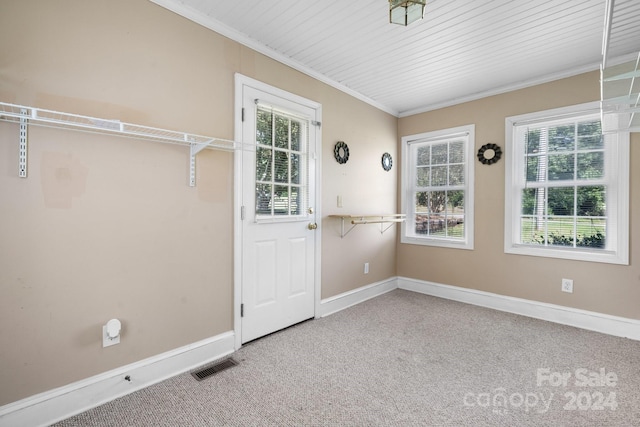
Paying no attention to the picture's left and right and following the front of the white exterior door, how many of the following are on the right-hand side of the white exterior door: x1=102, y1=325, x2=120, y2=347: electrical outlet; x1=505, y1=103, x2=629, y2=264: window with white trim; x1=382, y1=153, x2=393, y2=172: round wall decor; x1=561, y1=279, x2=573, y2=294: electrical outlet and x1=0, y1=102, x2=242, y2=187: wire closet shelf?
2

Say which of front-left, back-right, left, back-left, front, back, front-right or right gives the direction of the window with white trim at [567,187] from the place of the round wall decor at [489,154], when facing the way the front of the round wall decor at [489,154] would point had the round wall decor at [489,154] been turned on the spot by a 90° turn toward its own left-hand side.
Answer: front

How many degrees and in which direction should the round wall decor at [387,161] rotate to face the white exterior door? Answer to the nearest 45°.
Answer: approximately 90° to its right

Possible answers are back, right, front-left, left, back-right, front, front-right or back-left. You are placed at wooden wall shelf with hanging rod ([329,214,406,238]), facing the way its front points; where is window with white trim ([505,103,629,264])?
front-left

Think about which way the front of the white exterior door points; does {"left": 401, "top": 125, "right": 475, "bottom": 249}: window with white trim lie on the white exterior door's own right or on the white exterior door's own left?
on the white exterior door's own left

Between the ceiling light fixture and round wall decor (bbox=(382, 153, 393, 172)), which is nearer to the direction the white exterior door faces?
the ceiling light fixture

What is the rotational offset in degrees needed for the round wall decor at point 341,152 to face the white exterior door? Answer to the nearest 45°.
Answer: approximately 90° to its right

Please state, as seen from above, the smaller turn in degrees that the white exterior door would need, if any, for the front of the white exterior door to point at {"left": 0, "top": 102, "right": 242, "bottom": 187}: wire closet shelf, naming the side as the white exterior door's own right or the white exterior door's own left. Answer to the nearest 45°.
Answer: approximately 90° to the white exterior door's own right

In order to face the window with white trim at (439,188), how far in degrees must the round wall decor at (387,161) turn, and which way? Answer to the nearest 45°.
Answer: approximately 45° to its left

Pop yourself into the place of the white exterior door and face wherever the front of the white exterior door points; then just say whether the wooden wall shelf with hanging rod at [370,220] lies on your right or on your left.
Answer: on your left
